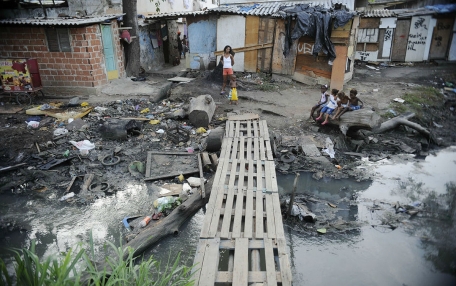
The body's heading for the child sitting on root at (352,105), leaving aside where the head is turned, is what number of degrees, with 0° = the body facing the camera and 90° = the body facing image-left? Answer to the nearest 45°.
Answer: approximately 45°

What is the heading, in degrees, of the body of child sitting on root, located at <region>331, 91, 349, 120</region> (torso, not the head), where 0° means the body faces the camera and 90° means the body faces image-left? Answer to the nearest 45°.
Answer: approximately 45°

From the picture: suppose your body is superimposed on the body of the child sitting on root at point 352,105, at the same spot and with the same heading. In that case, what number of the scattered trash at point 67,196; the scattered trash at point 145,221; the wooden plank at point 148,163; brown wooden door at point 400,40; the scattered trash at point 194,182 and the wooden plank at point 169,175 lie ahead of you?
5

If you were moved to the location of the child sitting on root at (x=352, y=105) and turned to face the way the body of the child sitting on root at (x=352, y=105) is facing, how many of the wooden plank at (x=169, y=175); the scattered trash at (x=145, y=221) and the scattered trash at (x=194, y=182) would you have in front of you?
3

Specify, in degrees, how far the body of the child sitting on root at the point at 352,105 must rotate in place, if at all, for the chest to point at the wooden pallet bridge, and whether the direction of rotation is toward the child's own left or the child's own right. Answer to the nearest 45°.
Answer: approximately 45° to the child's own left

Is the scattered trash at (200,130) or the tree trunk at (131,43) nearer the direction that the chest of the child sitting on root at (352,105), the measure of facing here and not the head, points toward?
the scattered trash

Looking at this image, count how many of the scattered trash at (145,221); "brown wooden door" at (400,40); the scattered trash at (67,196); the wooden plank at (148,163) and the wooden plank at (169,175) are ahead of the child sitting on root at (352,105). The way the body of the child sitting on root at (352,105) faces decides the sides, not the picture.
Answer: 4

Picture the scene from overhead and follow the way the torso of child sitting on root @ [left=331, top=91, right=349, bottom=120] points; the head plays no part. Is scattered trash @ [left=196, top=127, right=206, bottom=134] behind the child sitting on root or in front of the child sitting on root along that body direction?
in front

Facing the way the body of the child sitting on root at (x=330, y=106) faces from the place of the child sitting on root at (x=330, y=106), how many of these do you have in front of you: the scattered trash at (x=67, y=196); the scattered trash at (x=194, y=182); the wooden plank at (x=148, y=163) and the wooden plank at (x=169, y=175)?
4

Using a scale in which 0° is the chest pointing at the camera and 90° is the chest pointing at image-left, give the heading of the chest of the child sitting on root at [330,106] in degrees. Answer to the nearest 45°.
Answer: approximately 45°
